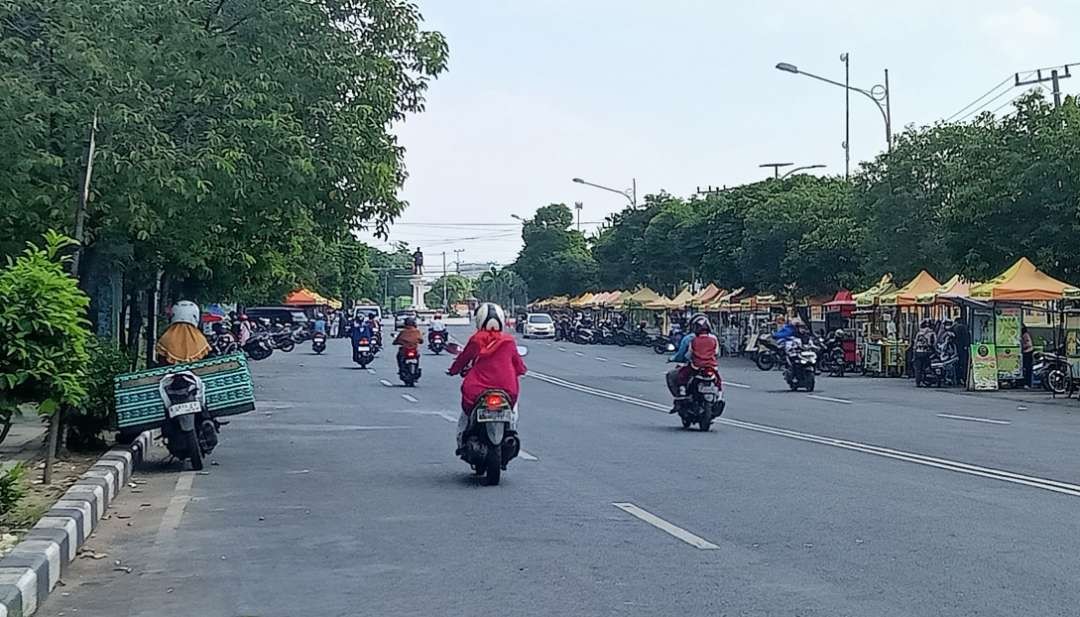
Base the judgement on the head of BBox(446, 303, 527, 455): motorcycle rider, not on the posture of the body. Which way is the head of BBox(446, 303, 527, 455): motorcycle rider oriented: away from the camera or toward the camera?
away from the camera

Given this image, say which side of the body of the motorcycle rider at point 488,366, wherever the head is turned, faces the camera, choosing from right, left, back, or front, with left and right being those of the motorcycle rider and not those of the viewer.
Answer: back

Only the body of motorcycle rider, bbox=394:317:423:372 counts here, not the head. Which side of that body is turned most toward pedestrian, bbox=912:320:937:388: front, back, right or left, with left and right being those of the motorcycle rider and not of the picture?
right

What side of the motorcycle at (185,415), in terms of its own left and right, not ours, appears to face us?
back

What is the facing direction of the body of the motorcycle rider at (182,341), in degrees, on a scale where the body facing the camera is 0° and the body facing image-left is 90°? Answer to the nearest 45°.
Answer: approximately 180°

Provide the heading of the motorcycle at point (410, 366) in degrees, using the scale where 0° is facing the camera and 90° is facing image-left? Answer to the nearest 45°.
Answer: approximately 180°

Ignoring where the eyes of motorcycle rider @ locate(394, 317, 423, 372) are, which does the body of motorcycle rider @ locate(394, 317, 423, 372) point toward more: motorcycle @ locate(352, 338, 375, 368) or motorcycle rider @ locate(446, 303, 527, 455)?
the motorcycle

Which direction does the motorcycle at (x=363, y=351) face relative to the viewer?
away from the camera
